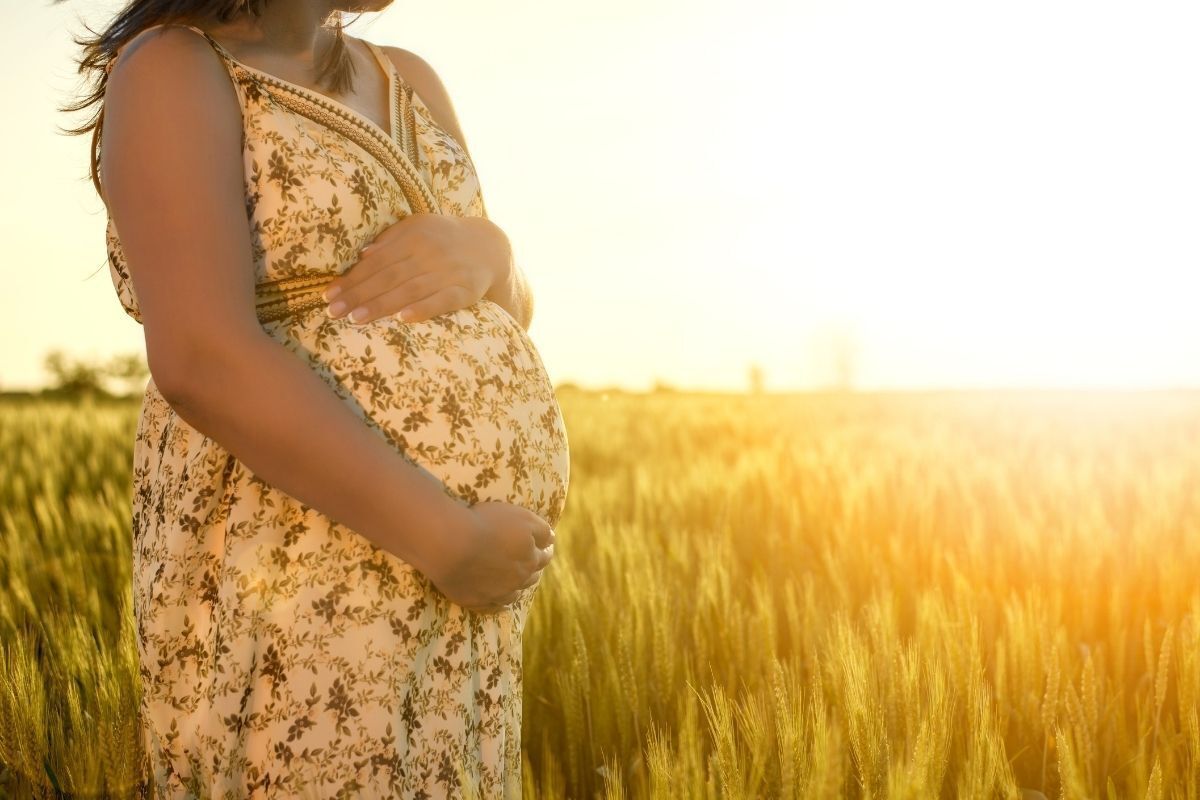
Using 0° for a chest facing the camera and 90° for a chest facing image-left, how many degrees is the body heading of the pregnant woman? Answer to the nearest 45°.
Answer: approximately 315°
